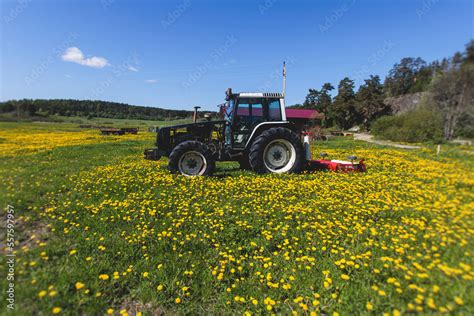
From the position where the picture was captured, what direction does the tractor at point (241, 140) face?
facing to the left of the viewer
